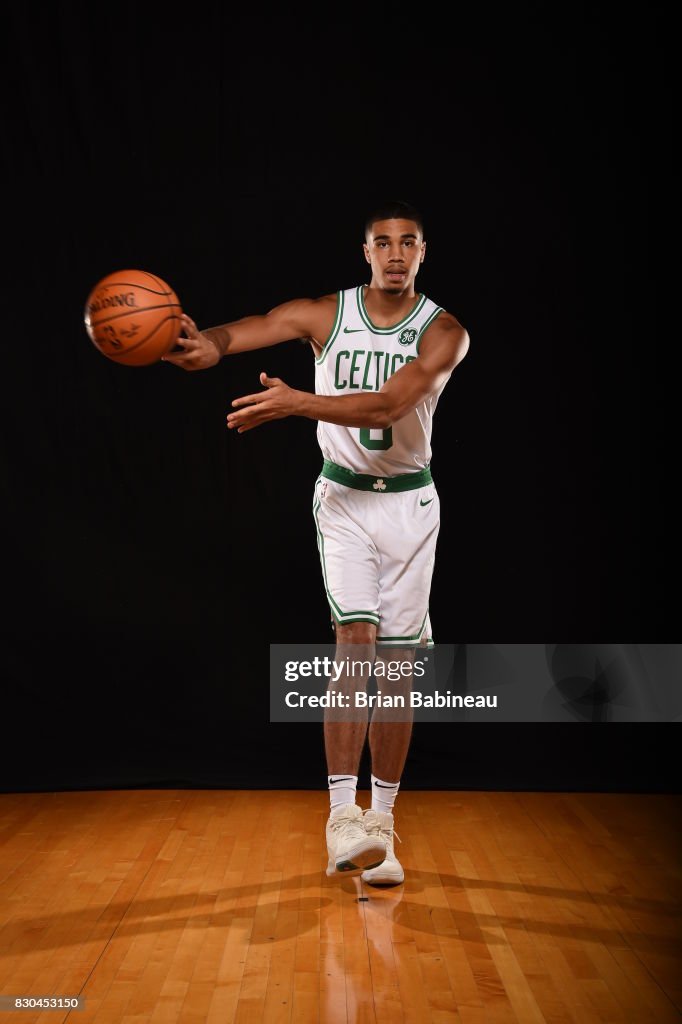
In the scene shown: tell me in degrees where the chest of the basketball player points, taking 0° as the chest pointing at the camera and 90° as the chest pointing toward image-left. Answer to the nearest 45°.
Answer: approximately 0°
